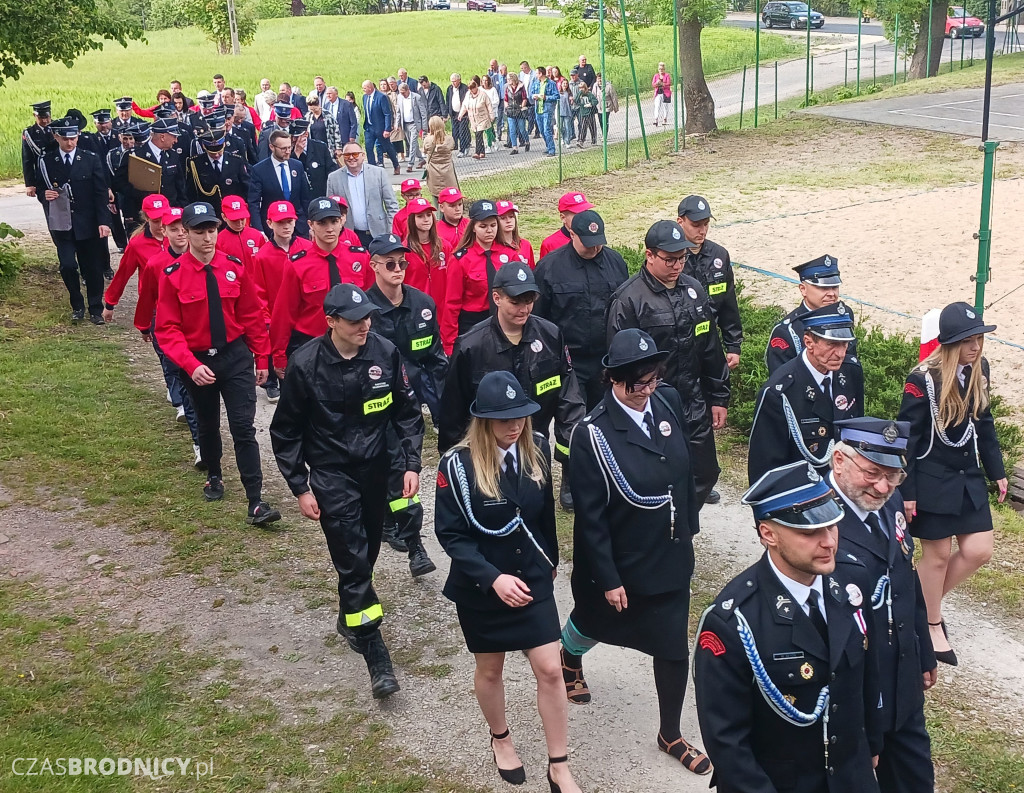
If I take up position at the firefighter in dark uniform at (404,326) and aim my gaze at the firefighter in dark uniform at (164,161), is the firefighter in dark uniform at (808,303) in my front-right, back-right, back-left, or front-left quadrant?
back-right

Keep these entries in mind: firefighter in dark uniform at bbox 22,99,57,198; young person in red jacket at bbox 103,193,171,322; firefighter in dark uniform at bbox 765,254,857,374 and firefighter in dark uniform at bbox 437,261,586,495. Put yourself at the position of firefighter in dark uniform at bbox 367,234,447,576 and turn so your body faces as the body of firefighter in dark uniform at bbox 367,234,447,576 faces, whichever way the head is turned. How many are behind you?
2

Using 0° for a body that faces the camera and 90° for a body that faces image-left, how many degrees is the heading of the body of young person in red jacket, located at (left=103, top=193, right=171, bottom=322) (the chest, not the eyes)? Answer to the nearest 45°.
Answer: approximately 315°

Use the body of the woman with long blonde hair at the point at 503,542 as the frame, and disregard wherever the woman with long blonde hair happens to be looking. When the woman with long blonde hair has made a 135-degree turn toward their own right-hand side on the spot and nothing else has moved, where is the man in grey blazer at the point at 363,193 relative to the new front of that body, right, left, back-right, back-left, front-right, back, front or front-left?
right

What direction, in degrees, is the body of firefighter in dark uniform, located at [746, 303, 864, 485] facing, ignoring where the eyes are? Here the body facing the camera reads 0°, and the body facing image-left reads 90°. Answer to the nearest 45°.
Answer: approximately 315°

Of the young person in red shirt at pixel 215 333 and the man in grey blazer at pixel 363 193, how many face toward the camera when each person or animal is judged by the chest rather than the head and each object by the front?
2

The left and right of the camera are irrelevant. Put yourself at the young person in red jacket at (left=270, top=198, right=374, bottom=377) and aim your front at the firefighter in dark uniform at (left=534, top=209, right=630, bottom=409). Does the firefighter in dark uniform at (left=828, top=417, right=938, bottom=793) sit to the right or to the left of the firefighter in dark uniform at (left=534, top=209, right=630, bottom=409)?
right
